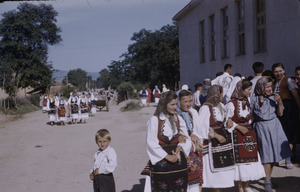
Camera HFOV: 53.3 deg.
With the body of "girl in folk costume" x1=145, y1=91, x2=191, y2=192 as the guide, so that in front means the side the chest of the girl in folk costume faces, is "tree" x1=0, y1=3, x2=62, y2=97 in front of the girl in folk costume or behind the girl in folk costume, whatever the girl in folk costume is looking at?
behind

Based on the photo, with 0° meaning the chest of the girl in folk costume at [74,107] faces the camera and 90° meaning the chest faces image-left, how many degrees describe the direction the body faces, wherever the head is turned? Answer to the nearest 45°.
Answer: approximately 0°

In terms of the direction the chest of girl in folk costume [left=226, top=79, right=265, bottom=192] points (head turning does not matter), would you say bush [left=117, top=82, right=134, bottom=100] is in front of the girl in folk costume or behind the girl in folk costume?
behind

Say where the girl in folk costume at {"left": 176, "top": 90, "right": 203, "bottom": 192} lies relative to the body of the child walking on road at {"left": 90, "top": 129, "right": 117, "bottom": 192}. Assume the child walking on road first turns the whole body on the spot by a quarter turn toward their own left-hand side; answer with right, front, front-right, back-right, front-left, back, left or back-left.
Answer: front-left

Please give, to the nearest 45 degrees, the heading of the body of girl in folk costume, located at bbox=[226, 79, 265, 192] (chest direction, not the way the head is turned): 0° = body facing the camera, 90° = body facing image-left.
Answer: approximately 315°

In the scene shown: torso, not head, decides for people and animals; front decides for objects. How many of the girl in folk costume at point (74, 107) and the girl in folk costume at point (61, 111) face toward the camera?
2

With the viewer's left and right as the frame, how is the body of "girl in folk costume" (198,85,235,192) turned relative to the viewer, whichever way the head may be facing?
facing the viewer and to the right of the viewer

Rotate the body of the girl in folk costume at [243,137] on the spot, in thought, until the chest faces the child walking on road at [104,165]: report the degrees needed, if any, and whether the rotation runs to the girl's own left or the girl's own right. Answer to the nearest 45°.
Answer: approximately 90° to the girl's own right

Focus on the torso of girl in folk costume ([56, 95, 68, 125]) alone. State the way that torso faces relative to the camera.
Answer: toward the camera
